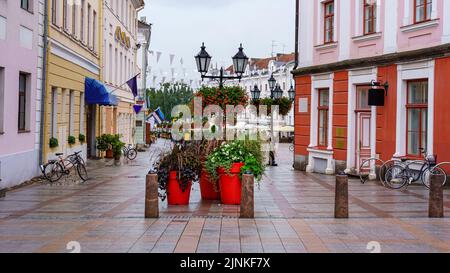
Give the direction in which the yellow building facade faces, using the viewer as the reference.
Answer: facing the viewer and to the right of the viewer

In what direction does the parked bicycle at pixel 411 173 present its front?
to the viewer's right

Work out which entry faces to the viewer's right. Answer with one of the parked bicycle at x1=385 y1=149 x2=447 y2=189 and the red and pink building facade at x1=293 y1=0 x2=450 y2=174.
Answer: the parked bicycle

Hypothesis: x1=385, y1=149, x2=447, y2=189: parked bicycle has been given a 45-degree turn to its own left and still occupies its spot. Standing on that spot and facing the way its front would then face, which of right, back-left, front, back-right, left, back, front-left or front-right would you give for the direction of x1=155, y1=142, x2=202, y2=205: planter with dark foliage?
back

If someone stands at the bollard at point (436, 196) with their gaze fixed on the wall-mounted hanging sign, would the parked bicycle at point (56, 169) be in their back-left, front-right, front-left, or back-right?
front-left

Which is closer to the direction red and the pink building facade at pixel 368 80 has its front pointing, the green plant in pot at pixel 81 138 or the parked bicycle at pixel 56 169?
the parked bicycle

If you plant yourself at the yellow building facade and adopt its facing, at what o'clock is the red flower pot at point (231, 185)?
The red flower pot is roughly at 1 o'clock from the yellow building facade.

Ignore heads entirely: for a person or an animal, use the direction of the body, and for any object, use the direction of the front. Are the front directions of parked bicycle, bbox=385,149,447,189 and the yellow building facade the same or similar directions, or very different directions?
same or similar directions

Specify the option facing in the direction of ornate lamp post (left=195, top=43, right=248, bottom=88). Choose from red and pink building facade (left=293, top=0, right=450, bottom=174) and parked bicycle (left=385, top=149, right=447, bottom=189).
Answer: the red and pink building facade
